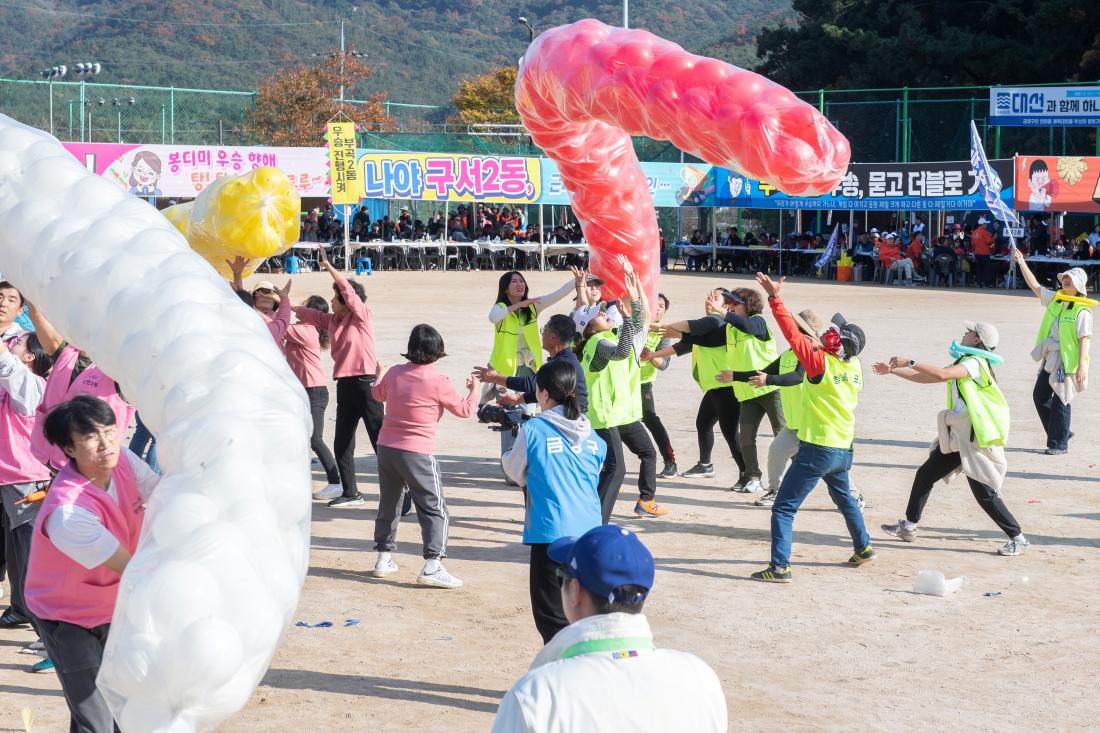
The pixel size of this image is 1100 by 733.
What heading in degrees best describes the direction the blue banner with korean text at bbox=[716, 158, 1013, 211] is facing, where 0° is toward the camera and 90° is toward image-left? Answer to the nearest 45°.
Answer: approximately 0°

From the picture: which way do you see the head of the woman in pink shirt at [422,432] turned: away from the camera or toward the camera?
away from the camera

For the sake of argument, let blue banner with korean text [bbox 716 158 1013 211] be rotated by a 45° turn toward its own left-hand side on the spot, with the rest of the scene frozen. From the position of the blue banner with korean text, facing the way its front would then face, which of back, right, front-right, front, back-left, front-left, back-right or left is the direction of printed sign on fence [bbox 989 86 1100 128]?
left

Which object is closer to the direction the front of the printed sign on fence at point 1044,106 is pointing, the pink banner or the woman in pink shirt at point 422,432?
the woman in pink shirt

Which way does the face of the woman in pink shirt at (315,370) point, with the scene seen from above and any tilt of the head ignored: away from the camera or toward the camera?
away from the camera

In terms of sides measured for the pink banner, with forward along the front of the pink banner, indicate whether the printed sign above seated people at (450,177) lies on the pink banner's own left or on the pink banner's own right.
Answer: on the pink banner's own left

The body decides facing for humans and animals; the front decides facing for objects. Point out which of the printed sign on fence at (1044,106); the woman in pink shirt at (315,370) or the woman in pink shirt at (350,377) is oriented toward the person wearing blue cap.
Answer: the printed sign on fence

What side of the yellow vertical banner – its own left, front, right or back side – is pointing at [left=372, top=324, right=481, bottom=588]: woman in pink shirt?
front
